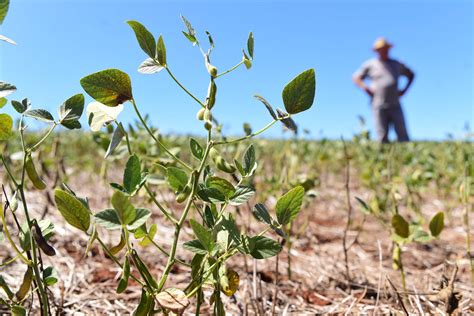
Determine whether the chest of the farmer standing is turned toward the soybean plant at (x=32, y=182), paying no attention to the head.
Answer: yes

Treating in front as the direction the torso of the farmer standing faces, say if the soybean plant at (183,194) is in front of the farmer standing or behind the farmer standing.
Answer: in front

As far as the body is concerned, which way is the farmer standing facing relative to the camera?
toward the camera
